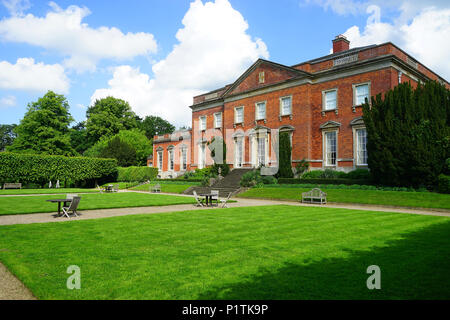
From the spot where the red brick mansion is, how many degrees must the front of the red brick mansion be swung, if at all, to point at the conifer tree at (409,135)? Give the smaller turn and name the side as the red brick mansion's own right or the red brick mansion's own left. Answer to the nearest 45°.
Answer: approximately 90° to the red brick mansion's own left

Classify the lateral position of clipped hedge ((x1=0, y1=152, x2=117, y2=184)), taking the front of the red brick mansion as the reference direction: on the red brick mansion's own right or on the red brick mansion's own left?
on the red brick mansion's own right

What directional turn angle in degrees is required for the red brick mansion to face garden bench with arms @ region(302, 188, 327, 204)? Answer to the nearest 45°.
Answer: approximately 45° to its left

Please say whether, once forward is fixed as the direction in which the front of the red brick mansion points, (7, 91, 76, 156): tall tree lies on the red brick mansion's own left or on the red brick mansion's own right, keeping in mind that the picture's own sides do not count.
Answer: on the red brick mansion's own right
